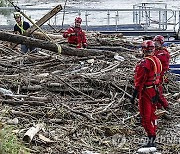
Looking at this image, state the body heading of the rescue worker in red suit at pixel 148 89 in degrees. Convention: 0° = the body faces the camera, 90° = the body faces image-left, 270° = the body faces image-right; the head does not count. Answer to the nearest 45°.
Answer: approximately 135°

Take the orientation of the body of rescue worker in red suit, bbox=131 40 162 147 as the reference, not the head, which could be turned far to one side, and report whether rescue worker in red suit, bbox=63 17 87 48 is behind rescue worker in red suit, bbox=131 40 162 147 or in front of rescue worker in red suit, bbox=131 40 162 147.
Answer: in front

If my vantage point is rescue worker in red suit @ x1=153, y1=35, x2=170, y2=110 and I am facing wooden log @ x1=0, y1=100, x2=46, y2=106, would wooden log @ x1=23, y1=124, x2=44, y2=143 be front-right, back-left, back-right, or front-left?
front-left

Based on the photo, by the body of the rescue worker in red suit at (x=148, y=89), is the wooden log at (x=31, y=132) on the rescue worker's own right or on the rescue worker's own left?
on the rescue worker's own left

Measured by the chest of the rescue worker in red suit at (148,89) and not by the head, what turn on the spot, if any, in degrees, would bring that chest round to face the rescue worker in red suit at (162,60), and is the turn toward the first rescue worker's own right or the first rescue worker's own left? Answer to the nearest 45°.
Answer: approximately 45° to the first rescue worker's own right

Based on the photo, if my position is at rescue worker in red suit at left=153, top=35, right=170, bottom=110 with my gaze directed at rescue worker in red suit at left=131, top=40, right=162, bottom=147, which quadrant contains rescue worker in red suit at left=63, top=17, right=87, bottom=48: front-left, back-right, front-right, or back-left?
back-right

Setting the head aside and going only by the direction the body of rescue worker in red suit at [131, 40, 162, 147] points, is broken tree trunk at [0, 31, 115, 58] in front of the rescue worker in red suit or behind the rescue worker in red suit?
in front
